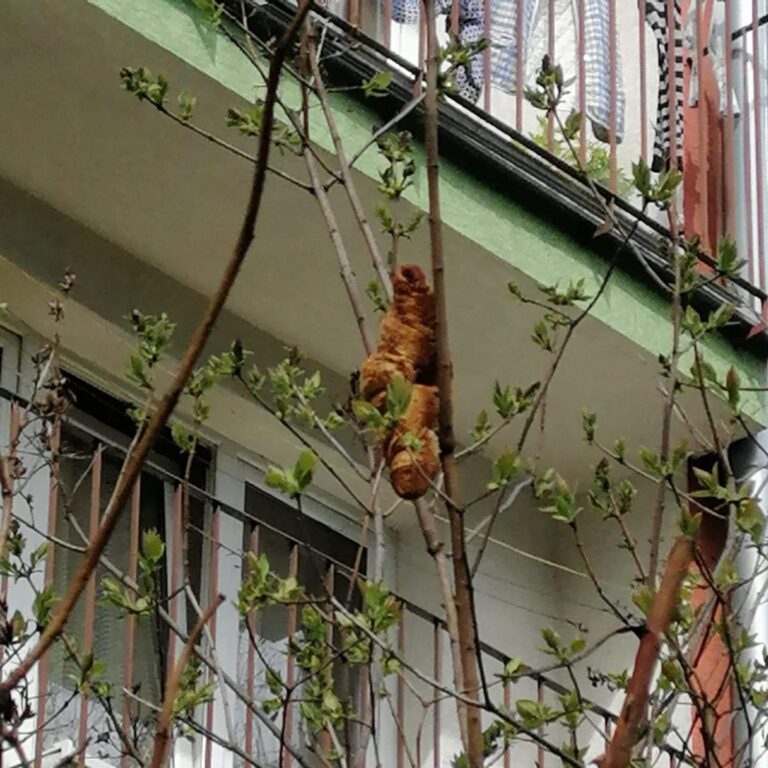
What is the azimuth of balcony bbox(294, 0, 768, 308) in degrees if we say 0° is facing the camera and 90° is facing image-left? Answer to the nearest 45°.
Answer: approximately 315°

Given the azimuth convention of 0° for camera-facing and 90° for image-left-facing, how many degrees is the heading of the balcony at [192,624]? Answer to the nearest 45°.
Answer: approximately 315°

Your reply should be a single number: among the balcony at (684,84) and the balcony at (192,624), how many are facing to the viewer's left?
0

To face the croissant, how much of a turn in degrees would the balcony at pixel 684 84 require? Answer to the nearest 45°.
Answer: approximately 45° to its right

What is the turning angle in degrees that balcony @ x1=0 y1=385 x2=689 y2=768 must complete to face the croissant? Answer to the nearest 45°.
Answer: approximately 45° to its right
